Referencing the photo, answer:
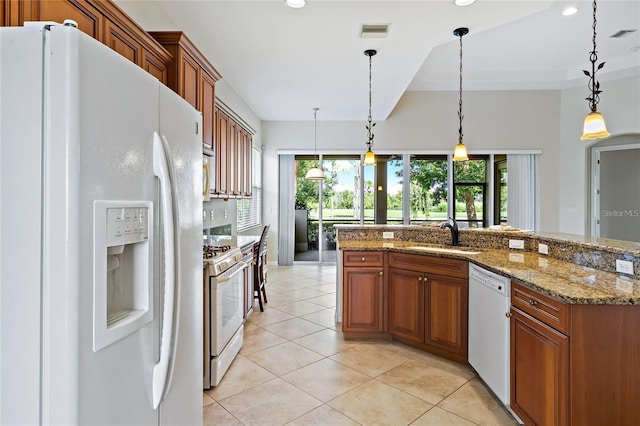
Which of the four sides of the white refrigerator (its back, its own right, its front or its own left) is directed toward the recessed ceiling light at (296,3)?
left

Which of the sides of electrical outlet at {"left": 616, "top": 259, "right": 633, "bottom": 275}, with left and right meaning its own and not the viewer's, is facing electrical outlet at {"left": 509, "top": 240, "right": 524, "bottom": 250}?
right

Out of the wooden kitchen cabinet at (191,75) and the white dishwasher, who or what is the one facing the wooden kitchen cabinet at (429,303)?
the wooden kitchen cabinet at (191,75)

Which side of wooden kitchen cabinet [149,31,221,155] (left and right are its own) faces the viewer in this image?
right

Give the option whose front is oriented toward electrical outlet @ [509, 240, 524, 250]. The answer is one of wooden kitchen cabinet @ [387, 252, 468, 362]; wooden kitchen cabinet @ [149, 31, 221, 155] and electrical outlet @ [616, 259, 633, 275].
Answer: wooden kitchen cabinet @ [149, 31, 221, 155]

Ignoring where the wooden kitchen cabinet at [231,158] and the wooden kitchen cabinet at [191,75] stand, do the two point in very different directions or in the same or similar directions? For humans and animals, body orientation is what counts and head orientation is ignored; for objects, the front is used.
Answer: same or similar directions

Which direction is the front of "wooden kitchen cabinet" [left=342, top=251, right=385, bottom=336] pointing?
toward the camera

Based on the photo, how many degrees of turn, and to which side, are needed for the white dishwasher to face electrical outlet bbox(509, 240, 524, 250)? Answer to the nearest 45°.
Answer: approximately 135° to its right

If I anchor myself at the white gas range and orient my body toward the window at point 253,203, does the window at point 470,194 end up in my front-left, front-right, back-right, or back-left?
front-right

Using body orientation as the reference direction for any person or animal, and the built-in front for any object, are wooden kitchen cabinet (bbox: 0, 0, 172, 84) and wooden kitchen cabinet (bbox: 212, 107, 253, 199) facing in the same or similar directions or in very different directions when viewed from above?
same or similar directions

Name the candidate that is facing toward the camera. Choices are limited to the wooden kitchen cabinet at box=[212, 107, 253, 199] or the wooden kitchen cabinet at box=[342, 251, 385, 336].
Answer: the wooden kitchen cabinet at box=[342, 251, 385, 336]

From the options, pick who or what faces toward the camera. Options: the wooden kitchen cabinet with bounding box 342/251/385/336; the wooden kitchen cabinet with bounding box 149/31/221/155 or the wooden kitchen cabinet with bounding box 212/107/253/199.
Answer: the wooden kitchen cabinet with bounding box 342/251/385/336

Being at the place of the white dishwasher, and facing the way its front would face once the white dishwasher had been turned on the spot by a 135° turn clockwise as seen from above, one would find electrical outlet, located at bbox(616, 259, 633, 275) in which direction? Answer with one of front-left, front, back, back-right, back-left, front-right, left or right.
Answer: right

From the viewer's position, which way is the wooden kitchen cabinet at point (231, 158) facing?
facing to the right of the viewer

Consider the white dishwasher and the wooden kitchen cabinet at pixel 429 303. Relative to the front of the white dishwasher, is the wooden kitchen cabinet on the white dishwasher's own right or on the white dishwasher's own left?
on the white dishwasher's own right

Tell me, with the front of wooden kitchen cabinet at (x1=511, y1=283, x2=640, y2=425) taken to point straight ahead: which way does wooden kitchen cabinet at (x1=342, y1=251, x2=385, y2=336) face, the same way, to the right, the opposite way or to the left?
to the left

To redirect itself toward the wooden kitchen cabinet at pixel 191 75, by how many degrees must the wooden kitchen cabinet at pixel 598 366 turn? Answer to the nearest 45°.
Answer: approximately 45° to its right

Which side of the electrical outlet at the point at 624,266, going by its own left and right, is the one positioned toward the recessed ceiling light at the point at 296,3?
front

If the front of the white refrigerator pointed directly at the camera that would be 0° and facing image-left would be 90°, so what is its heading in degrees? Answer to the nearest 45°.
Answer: approximately 315°
